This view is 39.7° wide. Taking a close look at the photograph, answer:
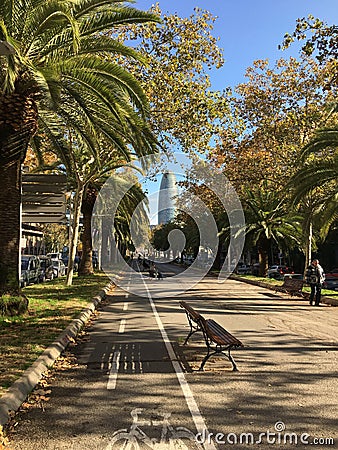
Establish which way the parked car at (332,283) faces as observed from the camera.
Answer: facing away from the viewer

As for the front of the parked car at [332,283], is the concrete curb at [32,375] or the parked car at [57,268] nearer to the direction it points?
the parked car

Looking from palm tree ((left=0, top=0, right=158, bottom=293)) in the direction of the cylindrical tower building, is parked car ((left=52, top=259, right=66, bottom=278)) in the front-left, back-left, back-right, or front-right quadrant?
front-left

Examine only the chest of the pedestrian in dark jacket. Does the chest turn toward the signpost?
no

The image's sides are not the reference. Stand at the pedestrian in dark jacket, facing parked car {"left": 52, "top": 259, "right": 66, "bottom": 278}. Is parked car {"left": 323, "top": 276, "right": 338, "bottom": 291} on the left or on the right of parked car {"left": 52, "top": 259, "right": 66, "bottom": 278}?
right

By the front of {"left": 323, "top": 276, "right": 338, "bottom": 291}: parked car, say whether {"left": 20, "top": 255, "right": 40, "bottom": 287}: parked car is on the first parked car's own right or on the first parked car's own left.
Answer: on the first parked car's own left

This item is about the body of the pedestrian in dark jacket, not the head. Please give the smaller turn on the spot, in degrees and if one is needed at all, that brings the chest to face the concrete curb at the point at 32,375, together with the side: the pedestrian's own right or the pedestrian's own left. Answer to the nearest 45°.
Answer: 0° — they already face it

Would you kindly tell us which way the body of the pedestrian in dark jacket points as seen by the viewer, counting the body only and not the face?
toward the camera

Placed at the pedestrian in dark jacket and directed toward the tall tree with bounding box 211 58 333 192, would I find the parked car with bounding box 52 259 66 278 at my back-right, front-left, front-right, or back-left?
front-left

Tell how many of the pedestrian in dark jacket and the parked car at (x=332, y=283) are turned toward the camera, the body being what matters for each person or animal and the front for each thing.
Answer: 1

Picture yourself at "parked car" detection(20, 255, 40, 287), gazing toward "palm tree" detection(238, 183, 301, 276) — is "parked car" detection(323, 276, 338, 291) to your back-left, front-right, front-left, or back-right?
front-right

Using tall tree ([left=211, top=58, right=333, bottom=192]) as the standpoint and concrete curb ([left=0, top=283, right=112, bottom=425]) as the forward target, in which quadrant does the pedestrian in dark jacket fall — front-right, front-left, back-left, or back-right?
front-left

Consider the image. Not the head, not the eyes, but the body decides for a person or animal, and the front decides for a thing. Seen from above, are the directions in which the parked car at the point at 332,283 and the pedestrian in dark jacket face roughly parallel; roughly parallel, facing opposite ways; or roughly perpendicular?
roughly parallel, facing opposite ways
